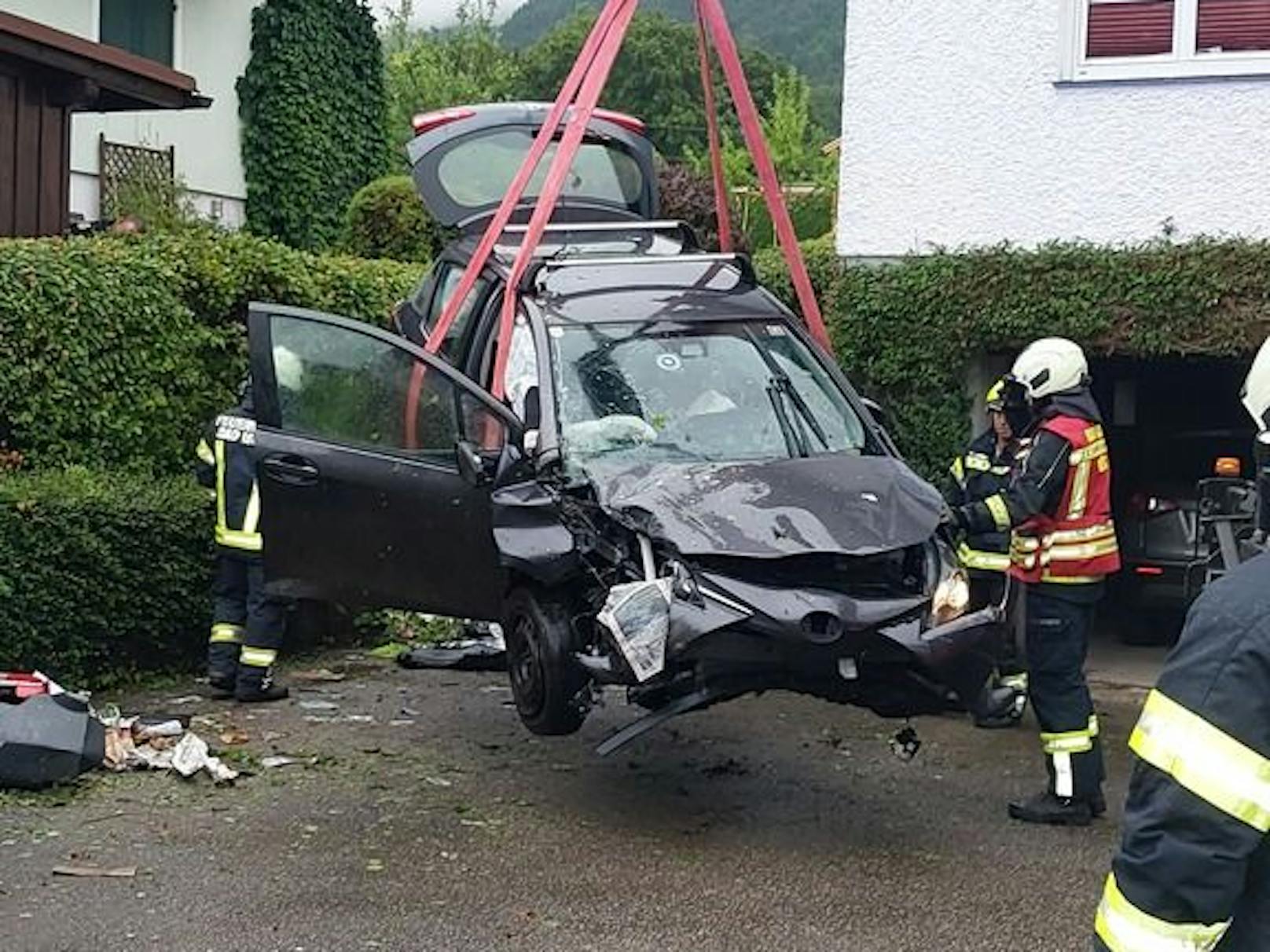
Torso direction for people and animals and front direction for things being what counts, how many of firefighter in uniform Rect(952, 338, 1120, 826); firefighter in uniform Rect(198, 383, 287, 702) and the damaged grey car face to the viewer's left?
1

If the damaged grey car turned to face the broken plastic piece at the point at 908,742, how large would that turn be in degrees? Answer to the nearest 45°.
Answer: approximately 45° to its left

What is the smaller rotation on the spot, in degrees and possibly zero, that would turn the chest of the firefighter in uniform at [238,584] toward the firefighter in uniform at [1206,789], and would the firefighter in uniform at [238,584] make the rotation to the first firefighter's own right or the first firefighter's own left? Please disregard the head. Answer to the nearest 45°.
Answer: approximately 135° to the first firefighter's own right

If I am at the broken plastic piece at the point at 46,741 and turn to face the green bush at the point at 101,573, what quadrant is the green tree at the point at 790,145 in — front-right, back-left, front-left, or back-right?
front-right

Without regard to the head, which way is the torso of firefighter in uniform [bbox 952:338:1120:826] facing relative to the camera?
to the viewer's left

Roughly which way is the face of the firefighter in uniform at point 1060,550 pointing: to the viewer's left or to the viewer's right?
to the viewer's left

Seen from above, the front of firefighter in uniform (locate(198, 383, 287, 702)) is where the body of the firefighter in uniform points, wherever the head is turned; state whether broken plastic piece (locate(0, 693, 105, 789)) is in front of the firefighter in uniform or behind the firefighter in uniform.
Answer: behind

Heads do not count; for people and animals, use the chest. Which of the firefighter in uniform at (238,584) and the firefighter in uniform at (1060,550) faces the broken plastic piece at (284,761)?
the firefighter in uniform at (1060,550)

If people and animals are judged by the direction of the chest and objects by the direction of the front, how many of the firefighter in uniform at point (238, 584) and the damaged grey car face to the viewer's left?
0

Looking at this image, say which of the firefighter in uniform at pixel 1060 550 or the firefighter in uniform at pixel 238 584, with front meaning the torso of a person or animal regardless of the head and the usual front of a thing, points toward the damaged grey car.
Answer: the firefighter in uniform at pixel 1060 550

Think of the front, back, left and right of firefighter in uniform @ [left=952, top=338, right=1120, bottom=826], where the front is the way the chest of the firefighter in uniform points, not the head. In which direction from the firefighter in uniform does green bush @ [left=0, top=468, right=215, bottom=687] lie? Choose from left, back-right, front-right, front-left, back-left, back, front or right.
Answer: front

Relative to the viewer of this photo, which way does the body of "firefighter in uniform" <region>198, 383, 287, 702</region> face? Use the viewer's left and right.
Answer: facing away from the viewer and to the right of the viewer

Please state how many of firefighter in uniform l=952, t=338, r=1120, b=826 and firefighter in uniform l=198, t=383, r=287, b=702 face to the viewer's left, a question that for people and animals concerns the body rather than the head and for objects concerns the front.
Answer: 1

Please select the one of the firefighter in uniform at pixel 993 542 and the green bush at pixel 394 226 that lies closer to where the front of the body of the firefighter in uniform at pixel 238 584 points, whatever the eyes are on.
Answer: the green bush

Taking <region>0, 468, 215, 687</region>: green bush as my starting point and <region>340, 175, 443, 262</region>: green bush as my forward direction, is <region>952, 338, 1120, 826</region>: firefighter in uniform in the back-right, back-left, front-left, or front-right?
back-right

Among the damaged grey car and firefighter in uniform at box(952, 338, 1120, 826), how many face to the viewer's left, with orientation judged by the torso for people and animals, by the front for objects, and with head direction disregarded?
1
